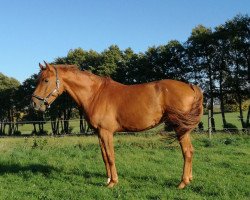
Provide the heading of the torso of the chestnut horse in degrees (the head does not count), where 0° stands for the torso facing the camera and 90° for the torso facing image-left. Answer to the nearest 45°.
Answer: approximately 90°

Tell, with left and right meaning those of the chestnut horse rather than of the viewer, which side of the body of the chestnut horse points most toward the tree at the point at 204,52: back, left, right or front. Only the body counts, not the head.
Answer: right
